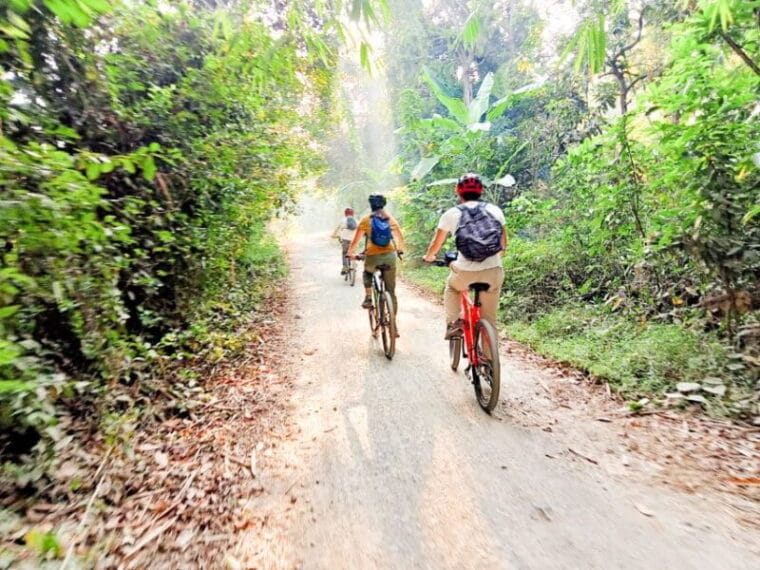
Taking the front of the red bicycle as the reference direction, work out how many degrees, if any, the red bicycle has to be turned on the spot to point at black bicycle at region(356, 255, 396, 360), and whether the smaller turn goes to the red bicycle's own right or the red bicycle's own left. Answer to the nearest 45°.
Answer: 0° — it already faces it

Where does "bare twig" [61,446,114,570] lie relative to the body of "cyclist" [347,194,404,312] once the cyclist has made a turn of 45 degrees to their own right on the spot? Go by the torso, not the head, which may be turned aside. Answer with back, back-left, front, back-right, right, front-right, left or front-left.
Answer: back

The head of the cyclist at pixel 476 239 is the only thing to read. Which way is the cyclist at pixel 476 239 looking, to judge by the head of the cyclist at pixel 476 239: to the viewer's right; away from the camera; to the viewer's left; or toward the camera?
away from the camera

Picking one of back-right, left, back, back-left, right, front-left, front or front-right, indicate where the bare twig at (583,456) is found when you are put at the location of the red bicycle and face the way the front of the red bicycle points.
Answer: back

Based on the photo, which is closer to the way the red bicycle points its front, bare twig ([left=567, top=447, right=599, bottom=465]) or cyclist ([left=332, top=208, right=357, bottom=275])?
the cyclist

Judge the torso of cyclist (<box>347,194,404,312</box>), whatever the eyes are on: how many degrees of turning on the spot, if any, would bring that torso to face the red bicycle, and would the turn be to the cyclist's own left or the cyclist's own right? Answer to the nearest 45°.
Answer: approximately 135° to the cyclist's own right

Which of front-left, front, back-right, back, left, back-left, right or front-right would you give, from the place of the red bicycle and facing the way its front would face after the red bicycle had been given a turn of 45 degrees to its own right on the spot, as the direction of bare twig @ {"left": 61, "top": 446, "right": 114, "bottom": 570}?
back-left

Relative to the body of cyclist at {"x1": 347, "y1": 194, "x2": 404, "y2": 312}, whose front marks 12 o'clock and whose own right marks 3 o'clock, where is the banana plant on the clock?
The banana plant is roughly at 1 o'clock from the cyclist.

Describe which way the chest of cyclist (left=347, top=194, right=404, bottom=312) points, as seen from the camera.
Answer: away from the camera

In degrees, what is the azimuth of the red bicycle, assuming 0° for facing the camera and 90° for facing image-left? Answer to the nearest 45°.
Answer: approximately 135°

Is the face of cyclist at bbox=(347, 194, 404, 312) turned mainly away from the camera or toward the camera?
away from the camera
